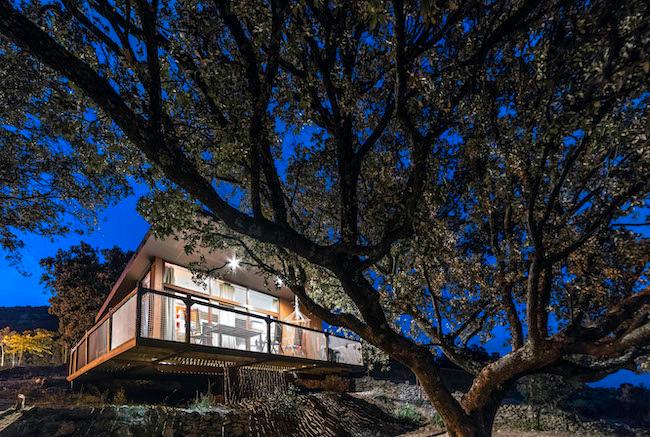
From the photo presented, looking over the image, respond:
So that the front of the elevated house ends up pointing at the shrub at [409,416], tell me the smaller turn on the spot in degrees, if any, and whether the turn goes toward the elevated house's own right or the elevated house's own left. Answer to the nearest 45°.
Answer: approximately 45° to the elevated house's own left

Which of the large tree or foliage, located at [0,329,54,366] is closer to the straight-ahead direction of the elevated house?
the large tree

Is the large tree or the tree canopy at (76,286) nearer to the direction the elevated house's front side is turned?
the large tree

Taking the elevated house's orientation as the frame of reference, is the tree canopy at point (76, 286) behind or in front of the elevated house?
behind
